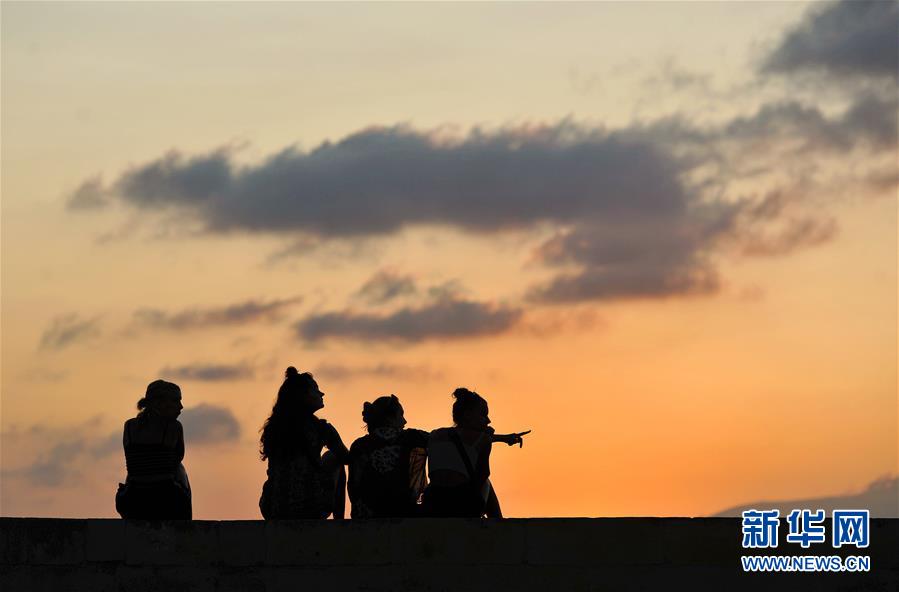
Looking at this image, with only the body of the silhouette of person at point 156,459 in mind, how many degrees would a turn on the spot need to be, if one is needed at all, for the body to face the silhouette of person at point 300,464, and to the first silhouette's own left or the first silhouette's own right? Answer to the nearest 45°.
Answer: approximately 45° to the first silhouette's own right

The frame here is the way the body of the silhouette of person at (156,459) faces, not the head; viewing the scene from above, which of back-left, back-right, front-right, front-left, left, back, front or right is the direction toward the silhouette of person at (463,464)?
front-right

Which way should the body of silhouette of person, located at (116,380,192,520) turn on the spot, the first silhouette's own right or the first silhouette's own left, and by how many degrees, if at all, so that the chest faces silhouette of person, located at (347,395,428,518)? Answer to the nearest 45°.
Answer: approximately 45° to the first silhouette's own right

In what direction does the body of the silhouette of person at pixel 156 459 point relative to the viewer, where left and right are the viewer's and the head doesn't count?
facing away from the viewer and to the right of the viewer
